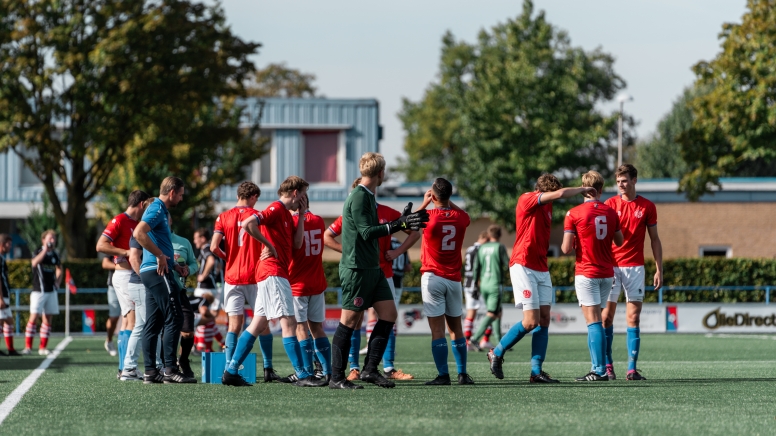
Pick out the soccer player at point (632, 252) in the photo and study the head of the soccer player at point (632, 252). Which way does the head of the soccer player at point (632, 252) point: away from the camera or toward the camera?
toward the camera

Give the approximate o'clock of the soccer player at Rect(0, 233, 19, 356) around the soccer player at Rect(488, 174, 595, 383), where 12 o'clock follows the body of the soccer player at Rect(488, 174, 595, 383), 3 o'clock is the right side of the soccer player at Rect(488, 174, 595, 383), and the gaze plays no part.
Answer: the soccer player at Rect(0, 233, 19, 356) is roughly at 7 o'clock from the soccer player at Rect(488, 174, 595, 383).

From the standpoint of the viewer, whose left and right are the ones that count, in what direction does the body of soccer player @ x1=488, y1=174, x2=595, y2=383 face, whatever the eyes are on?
facing to the right of the viewer
